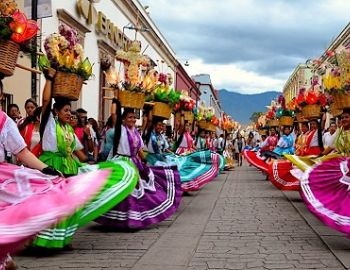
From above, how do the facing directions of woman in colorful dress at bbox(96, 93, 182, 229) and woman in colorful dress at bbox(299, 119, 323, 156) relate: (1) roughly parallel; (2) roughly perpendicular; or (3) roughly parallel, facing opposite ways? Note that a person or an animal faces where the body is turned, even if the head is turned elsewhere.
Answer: roughly perpendicular

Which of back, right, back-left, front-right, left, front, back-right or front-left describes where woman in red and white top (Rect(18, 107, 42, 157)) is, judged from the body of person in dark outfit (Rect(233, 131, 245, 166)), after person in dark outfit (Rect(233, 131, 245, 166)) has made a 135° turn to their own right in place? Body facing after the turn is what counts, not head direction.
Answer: back-left

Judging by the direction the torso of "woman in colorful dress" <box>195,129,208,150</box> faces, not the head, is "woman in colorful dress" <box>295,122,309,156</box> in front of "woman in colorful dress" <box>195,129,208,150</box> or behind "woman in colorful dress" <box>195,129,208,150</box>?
in front

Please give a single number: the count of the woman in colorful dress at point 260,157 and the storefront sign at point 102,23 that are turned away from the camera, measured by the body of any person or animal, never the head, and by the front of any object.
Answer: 0

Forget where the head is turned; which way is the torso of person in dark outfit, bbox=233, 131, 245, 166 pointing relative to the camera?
toward the camera

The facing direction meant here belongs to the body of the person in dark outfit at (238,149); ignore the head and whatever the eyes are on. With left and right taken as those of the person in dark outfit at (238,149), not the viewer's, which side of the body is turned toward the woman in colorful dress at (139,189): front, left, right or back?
front

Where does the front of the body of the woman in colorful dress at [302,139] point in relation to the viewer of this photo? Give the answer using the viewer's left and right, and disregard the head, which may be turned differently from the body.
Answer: facing the viewer and to the left of the viewer

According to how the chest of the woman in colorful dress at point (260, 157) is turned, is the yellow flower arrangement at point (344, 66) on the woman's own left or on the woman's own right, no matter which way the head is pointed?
on the woman's own left

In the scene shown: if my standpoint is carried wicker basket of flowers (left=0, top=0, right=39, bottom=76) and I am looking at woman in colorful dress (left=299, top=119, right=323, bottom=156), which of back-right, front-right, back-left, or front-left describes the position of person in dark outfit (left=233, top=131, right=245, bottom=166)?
front-left

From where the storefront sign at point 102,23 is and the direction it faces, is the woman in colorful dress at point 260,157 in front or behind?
in front

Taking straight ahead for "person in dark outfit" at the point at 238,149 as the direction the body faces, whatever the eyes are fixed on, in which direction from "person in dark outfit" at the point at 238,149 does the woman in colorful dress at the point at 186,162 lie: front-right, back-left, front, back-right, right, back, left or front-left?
front

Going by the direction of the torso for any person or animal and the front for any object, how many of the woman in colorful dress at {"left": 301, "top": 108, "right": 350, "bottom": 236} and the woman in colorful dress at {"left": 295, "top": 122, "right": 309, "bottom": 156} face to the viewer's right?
0

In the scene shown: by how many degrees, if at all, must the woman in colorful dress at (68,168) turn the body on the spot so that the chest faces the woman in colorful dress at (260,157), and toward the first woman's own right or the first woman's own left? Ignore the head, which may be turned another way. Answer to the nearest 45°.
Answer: approximately 90° to the first woman's own left

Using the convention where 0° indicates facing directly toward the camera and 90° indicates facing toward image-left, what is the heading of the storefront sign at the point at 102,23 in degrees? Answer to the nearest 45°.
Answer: approximately 315°
